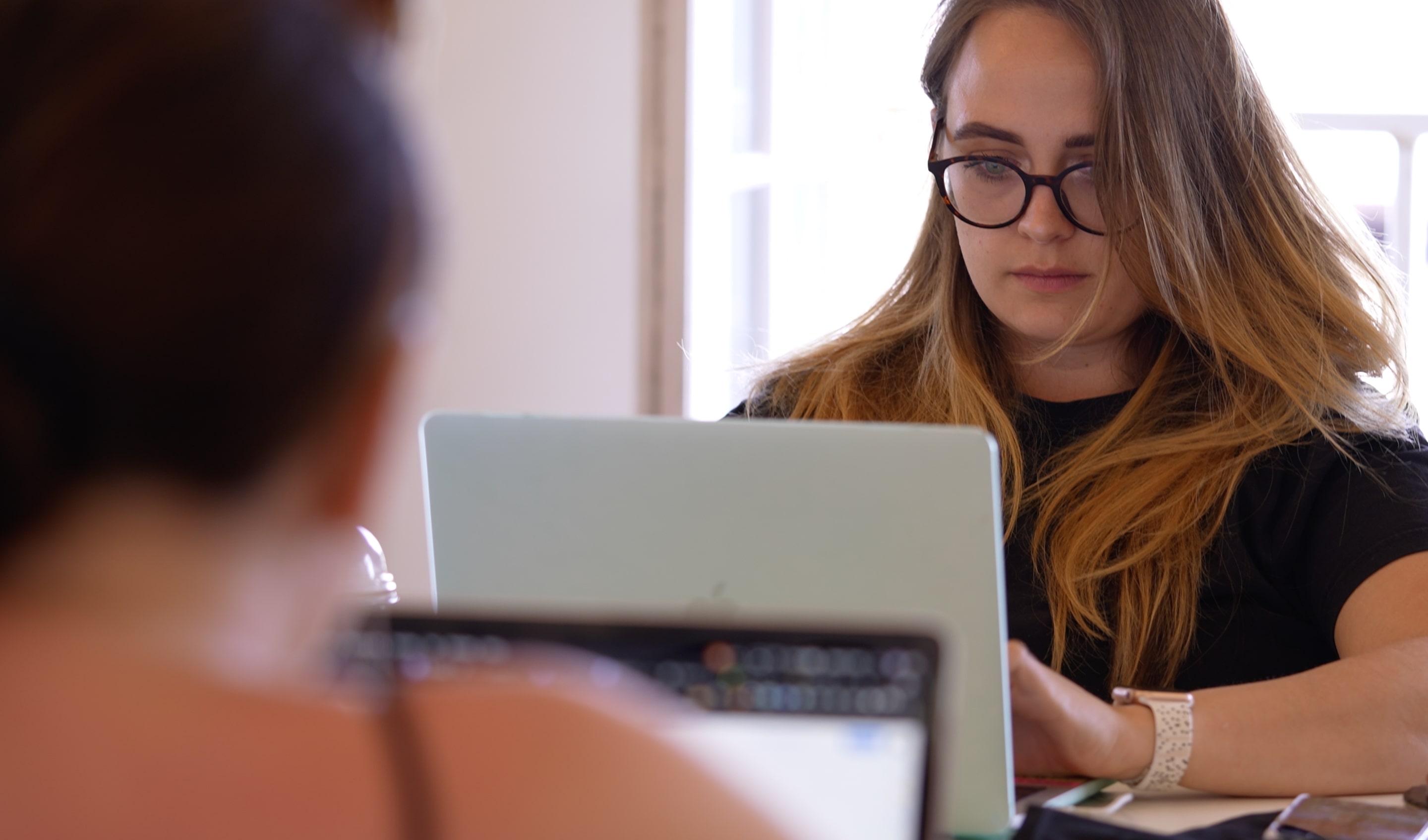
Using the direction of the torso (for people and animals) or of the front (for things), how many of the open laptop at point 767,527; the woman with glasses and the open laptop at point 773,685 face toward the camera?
2

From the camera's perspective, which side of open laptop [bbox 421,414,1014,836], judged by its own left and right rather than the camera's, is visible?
back

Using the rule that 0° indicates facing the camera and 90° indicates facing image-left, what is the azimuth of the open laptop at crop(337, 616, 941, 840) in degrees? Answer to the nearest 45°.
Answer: approximately 0°

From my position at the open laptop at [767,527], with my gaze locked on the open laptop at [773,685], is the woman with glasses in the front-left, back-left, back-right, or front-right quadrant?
back-left

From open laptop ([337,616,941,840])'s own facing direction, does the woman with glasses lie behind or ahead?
behind

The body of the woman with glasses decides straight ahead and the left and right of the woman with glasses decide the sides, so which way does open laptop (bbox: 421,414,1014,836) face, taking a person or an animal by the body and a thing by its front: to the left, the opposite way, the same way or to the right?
the opposite way

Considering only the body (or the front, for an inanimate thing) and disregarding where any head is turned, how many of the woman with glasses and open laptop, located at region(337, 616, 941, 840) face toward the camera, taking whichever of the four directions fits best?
2

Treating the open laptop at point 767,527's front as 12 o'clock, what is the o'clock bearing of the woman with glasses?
The woman with glasses is roughly at 1 o'clock from the open laptop.
